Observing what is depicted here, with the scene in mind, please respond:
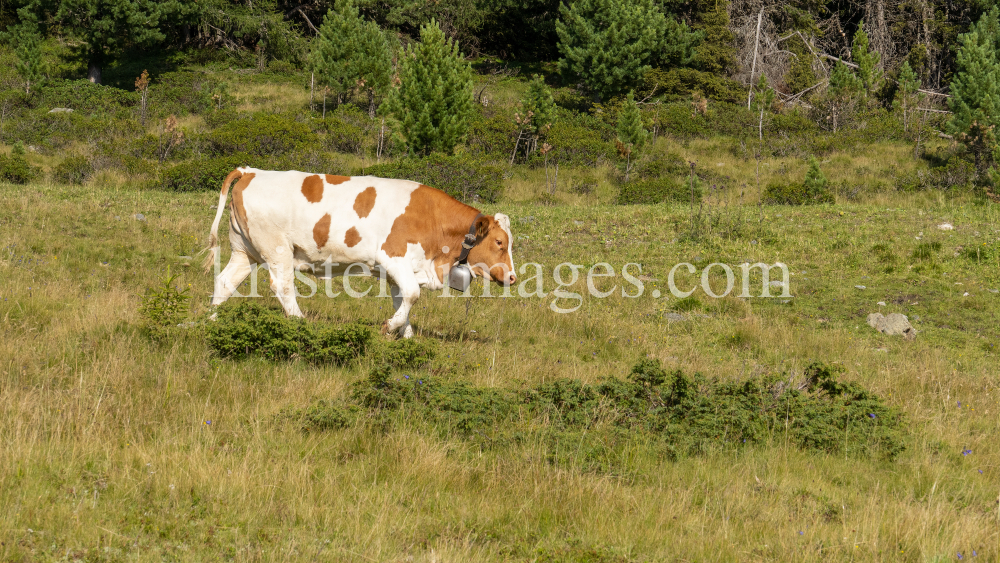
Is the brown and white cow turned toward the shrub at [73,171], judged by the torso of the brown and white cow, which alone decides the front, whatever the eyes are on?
no

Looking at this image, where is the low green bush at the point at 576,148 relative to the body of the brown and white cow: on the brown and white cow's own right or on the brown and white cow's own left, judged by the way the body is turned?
on the brown and white cow's own left

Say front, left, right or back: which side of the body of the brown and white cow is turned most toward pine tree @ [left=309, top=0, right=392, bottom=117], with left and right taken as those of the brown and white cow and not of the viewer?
left

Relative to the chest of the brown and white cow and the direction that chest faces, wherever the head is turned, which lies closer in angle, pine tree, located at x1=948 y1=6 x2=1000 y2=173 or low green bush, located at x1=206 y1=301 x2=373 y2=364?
the pine tree

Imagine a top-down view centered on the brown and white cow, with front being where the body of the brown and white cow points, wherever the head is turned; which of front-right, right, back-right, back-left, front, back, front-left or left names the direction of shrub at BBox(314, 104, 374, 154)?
left

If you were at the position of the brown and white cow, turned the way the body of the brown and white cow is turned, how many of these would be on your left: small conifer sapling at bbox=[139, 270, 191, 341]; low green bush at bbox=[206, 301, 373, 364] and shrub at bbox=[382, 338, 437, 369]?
0

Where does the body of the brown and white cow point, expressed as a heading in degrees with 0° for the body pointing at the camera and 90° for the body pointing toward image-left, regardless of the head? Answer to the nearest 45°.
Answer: approximately 270°

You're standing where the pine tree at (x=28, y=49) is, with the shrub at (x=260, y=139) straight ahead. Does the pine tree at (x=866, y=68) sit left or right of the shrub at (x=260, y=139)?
left

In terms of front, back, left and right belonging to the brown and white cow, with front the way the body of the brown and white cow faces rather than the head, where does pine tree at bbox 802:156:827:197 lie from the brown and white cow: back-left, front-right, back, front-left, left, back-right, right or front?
front-left

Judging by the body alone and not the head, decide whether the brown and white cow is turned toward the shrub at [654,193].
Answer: no

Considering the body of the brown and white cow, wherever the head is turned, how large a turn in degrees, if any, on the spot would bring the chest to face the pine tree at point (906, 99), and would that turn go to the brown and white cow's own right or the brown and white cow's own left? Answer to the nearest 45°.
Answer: approximately 45° to the brown and white cow's own left

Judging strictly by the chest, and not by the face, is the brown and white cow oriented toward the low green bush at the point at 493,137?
no

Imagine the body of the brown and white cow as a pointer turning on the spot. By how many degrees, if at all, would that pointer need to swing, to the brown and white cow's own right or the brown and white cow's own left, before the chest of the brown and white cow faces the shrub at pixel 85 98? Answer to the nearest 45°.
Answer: approximately 90° to the brown and white cow's own left

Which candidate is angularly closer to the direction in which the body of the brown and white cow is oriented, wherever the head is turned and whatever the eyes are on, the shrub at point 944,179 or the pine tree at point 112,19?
the shrub

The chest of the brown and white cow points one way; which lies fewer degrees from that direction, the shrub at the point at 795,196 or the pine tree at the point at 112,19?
the shrub

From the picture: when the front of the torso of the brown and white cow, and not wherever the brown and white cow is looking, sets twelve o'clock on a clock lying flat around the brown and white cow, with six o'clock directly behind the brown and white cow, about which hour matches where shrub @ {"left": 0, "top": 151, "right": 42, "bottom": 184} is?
The shrub is roughly at 8 o'clock from the brown and white cow.
